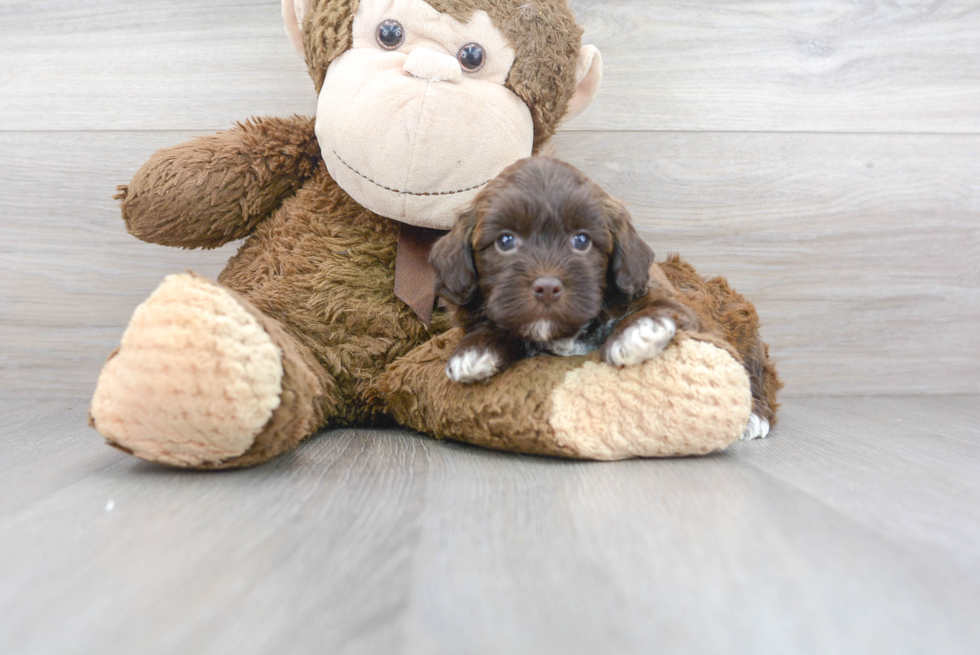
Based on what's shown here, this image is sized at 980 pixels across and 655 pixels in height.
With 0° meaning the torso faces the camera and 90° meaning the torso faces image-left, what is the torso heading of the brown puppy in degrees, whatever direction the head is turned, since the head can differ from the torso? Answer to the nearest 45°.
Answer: approximately 45°

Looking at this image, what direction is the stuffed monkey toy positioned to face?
toward the camera
